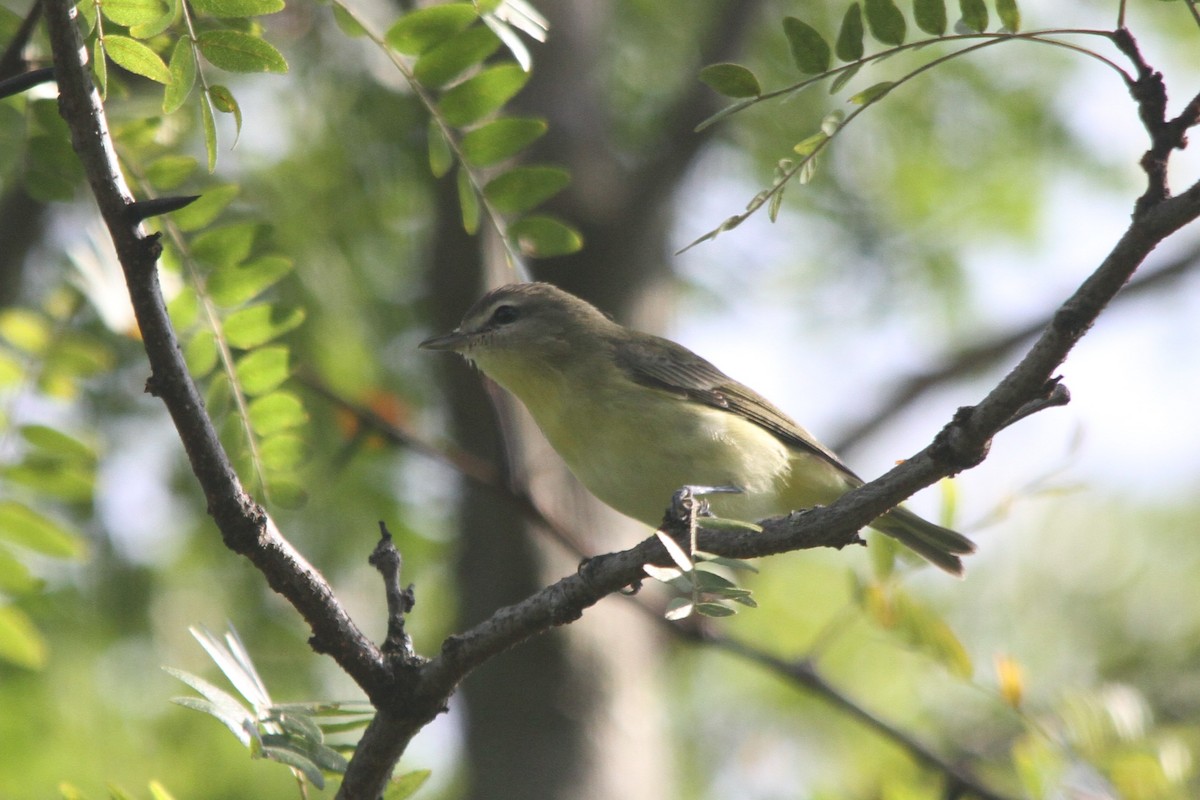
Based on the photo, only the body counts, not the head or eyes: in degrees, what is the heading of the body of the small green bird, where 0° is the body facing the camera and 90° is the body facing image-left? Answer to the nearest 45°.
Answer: approximately 90°

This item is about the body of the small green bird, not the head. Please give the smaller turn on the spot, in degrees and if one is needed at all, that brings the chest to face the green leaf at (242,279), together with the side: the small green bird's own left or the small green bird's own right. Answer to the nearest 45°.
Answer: approximately 45° to the small green bird's own left

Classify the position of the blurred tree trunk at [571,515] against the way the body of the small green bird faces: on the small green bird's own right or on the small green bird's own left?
on the small green bird's own right
